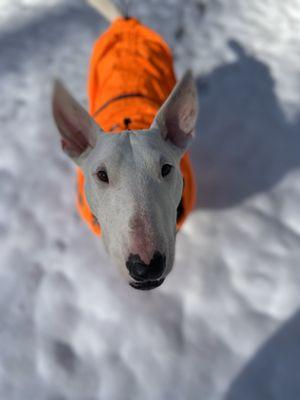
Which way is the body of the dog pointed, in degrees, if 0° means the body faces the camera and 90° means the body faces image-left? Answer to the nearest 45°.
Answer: approximately 0°
